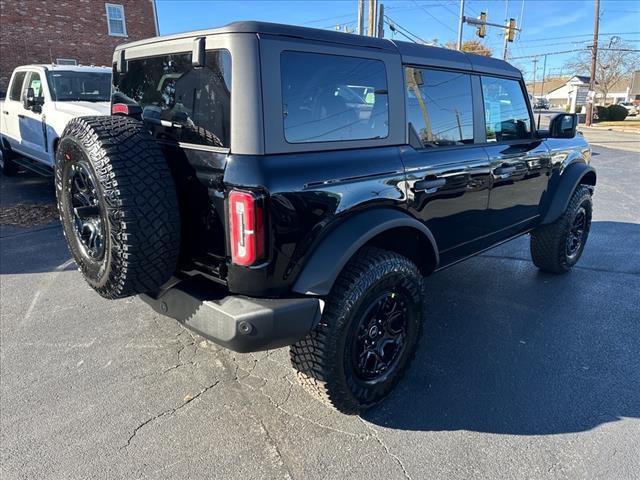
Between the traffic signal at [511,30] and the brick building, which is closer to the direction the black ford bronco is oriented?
the traffic signal

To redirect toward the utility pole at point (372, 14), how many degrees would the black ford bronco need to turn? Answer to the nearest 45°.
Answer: approximately 45° to its left

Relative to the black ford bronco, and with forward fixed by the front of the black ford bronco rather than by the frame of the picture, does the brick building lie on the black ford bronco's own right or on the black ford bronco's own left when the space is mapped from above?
on the black ford bronco's own left

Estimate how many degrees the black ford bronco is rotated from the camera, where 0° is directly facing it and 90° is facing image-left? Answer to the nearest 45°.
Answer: approximately 225°
